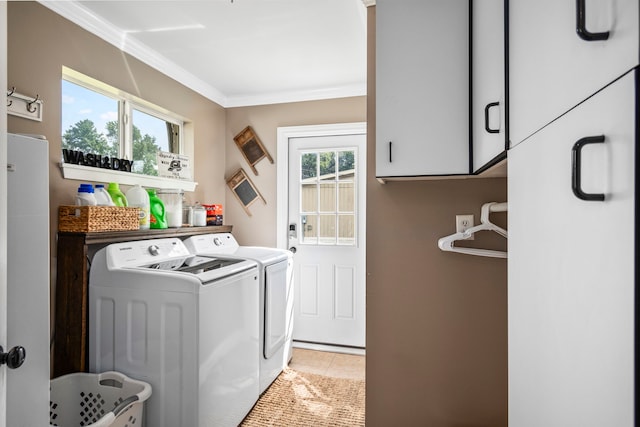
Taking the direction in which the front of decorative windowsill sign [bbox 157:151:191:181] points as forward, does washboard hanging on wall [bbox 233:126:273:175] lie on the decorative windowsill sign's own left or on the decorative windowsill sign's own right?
on the decorative windowsill sign's own left

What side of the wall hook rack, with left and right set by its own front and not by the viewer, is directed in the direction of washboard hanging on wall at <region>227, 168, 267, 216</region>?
left

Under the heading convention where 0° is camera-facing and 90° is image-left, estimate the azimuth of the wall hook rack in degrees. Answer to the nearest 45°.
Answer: approximately 315°
